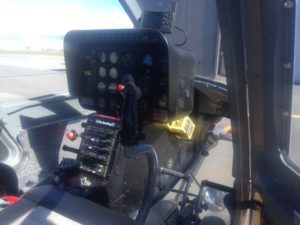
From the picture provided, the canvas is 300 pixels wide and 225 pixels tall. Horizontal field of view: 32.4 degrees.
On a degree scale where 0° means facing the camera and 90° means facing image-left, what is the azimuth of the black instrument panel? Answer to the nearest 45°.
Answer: approximately 0°

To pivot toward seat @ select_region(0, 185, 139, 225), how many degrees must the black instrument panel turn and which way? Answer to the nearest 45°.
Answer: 0° — it already faces it
